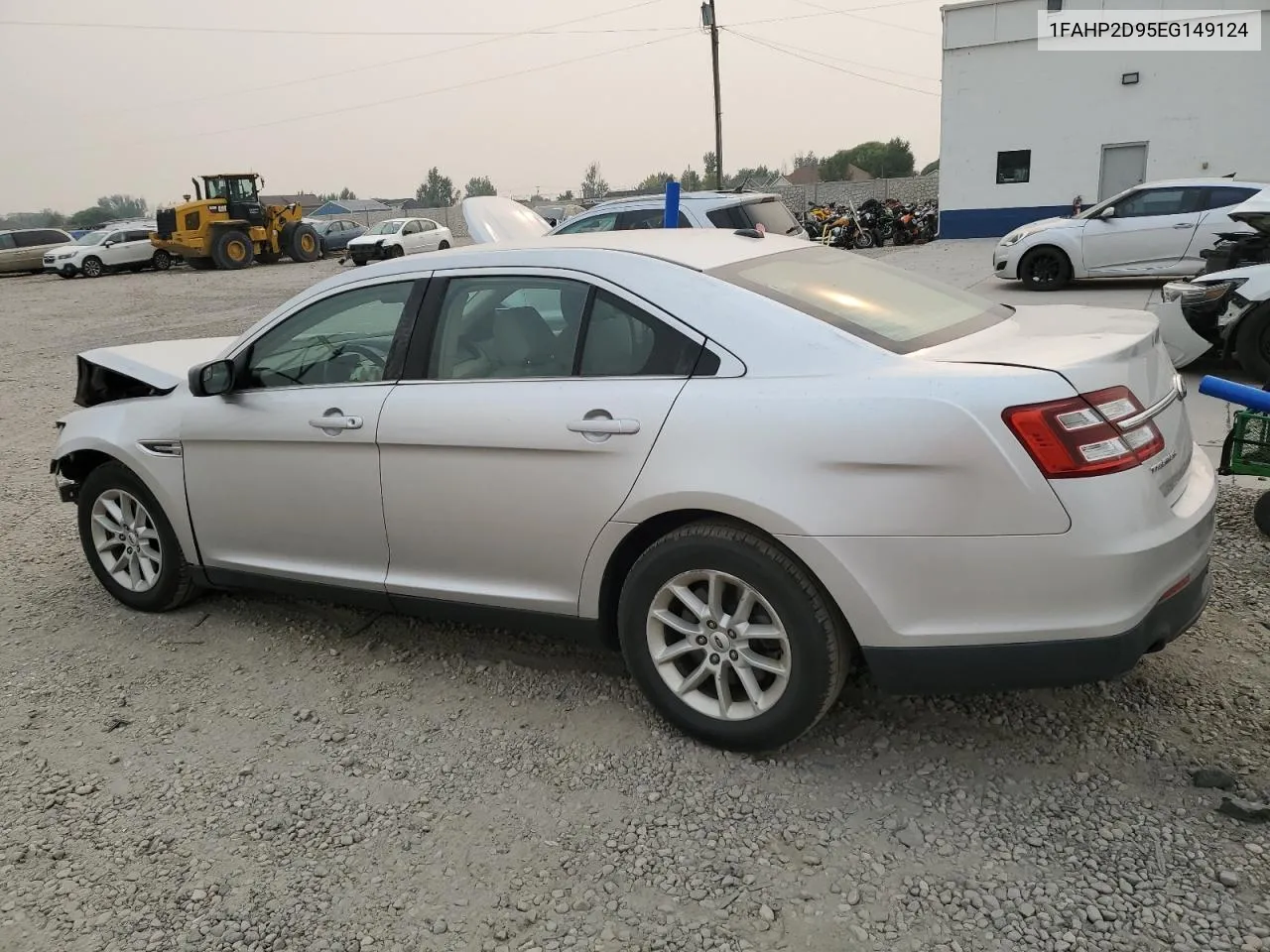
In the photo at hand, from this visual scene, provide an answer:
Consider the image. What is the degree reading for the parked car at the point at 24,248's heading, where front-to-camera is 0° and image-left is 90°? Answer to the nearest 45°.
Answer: approximately 90°

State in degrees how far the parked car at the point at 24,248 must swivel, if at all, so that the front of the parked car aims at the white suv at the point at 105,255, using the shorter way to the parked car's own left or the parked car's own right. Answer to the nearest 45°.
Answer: approximately 135° to the parked car's own left

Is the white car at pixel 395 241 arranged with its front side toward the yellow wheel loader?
no

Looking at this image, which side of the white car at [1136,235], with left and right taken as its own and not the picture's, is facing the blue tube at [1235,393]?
left

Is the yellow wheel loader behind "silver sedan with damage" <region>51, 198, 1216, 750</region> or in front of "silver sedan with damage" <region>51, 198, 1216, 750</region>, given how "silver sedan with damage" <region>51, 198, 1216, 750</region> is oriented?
in front

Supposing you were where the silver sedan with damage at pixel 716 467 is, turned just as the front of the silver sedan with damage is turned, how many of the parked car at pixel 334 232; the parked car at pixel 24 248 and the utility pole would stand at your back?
0

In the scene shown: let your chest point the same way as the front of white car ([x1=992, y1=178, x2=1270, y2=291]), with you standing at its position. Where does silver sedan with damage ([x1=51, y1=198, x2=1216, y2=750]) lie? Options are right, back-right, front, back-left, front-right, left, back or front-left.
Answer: left

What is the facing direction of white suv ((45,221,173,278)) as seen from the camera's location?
facing the viewer and to the left of the viewer

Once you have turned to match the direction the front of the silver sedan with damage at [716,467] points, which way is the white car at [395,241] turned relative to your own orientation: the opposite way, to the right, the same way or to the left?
to the left

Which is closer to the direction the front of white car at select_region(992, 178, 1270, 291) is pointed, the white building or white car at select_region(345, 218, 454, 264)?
the white car

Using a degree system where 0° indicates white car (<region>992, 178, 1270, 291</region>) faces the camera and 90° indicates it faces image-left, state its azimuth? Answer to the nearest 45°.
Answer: approximately 90°

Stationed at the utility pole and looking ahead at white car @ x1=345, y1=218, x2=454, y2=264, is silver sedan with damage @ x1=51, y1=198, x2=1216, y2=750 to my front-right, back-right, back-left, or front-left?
front-left

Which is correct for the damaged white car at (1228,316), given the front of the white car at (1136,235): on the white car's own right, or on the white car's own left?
on the white car's own left

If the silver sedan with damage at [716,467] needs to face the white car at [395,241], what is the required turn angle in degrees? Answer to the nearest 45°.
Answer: approximately 45° to its right
